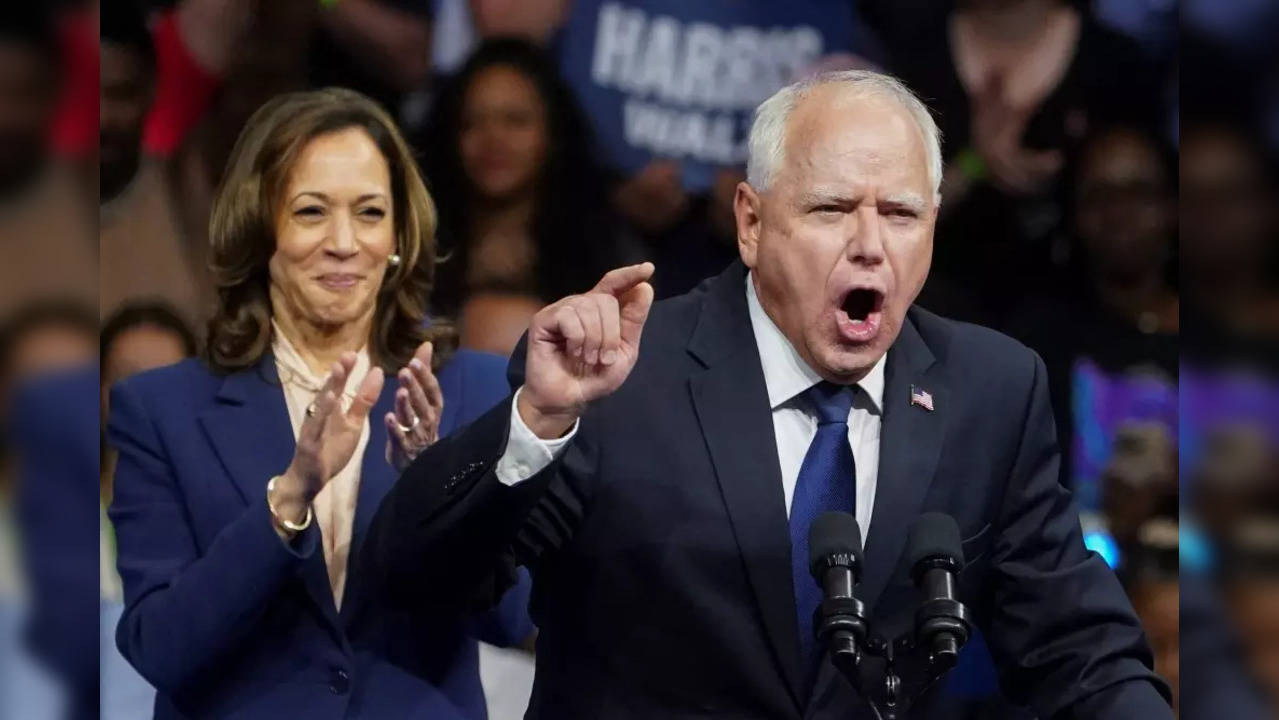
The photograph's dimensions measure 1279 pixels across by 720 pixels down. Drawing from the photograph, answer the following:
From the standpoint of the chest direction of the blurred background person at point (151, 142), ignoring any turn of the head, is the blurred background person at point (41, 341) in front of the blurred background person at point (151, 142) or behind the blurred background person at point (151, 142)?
in front

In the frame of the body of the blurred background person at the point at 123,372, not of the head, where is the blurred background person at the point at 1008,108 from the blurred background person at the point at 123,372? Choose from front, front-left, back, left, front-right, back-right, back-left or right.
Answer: left

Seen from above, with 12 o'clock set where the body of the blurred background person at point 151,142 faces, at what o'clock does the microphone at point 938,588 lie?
The microphone is roughly at 11 o'clock from the blurred background person.

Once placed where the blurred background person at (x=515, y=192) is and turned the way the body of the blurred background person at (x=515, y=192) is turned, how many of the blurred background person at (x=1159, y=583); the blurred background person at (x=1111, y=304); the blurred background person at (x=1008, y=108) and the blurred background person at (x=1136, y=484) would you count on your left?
4

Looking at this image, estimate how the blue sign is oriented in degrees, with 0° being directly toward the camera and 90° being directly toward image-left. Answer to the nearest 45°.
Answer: approximately 0°

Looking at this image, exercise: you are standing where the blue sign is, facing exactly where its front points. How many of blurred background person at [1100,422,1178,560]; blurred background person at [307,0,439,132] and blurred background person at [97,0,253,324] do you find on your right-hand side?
2

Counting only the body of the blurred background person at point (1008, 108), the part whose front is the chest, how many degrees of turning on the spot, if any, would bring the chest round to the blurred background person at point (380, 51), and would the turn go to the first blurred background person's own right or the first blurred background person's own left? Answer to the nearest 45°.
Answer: approximately 90° to the first blurred background person's own right
